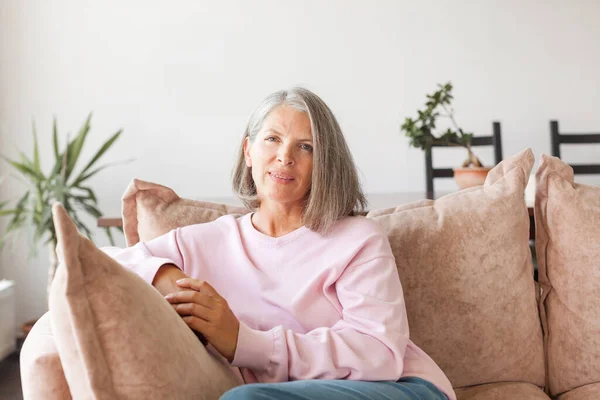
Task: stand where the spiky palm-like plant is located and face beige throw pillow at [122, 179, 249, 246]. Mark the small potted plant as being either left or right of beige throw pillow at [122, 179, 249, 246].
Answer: left

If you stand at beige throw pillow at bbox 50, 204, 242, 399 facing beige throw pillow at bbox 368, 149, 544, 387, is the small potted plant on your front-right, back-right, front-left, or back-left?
front-left

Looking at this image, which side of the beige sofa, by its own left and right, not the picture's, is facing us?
front

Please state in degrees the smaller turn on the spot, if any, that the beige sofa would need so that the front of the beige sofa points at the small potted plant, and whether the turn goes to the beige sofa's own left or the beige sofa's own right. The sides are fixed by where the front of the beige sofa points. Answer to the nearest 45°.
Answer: approximately 180°

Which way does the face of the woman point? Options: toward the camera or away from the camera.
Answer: toward the camera

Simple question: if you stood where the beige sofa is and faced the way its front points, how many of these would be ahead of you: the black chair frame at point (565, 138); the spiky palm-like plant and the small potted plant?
0

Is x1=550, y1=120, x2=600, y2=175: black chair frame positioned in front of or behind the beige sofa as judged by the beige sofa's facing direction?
behind

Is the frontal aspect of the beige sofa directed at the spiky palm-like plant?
no
